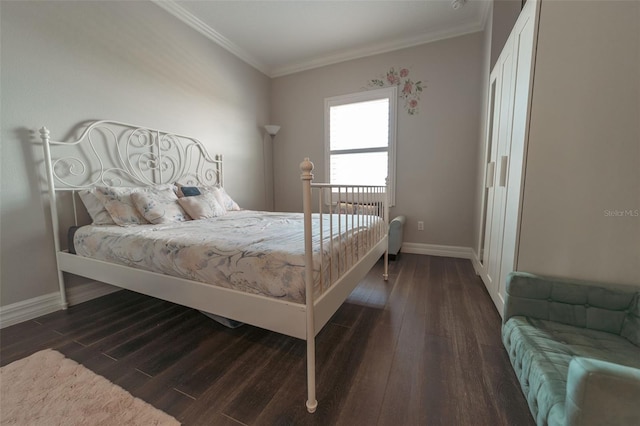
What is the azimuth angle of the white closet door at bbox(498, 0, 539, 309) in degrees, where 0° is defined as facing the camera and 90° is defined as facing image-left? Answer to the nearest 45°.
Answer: approximately 90°

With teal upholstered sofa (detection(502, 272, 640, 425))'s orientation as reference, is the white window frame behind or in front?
in front

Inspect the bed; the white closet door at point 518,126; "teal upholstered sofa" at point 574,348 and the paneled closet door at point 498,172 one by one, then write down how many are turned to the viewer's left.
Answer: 3

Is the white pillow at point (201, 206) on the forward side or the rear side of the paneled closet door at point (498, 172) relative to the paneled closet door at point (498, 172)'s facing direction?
on the forward side

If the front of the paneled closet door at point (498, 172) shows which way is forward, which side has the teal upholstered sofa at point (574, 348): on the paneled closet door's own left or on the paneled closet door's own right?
on the paneled closet door's own left

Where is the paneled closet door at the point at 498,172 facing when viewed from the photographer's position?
facing to the left of the viewer

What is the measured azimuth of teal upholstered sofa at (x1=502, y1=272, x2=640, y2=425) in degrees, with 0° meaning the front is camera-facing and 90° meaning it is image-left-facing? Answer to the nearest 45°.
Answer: approximately 90°

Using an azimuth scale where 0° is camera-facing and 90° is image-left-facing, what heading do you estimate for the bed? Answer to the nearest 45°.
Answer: approximately 315°

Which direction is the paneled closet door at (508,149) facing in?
to the viewer's left

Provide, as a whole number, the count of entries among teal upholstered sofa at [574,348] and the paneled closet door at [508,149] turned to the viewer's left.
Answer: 2
